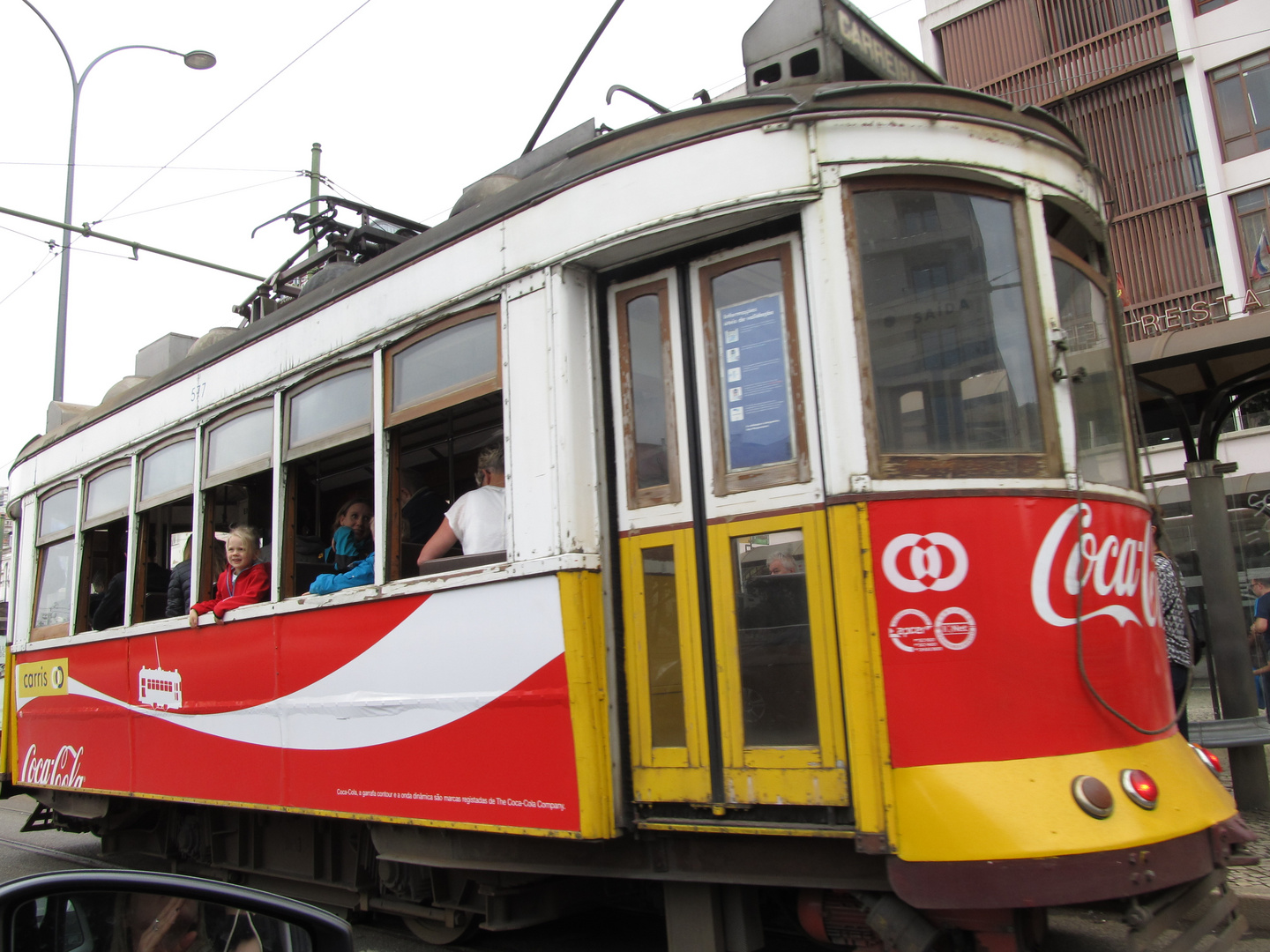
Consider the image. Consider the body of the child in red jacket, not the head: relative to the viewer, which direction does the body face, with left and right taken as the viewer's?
facing the viewer and to the left of the viewer

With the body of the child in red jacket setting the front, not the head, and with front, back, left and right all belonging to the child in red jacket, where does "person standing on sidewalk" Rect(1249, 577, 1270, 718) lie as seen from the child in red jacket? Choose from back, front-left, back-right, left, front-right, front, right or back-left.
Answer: back-left

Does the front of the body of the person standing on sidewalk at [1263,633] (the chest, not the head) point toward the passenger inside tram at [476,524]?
no

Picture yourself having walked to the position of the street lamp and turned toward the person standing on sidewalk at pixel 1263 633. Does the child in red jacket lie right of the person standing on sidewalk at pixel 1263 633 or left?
right

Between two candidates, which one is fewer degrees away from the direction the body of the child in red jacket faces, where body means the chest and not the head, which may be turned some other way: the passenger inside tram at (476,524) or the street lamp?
the passenger inside tram

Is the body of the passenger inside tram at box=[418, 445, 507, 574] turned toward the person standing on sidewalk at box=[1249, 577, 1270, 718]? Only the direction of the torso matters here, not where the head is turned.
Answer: no

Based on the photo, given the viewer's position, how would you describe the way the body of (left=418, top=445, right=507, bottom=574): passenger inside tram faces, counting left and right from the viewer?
facing away from the viewer and to the left of the viewer
